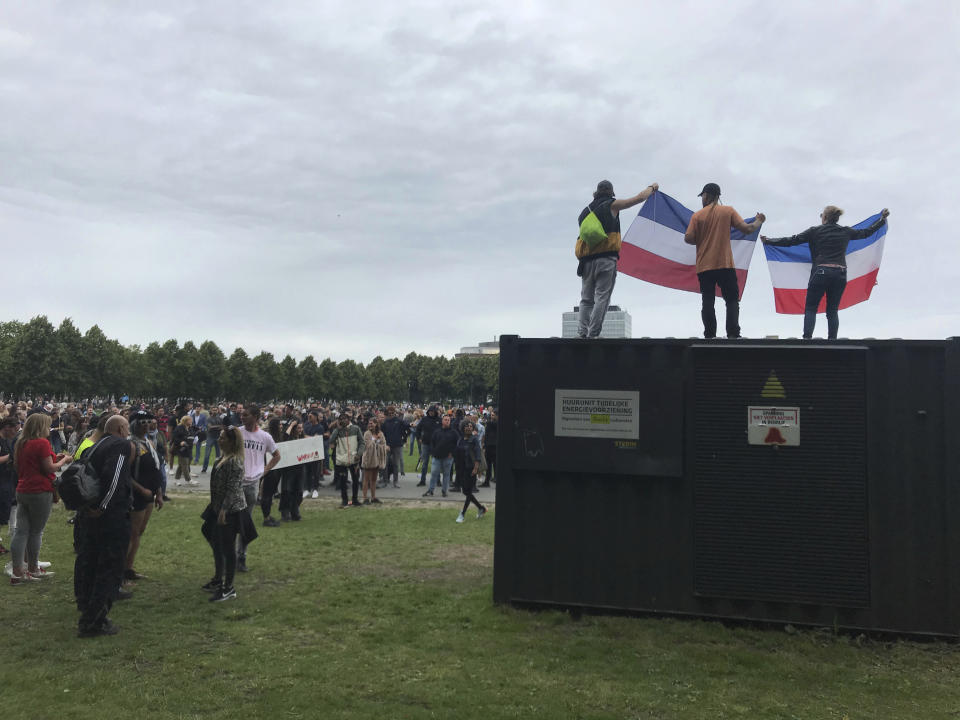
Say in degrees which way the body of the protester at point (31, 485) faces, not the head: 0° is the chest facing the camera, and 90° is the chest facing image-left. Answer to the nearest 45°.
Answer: approximately 225°

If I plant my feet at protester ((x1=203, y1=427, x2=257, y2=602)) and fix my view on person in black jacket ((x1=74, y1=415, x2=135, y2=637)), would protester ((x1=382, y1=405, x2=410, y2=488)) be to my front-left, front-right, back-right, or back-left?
back-right

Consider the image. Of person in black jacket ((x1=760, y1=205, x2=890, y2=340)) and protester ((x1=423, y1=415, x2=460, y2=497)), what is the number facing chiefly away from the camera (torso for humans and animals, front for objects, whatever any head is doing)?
1

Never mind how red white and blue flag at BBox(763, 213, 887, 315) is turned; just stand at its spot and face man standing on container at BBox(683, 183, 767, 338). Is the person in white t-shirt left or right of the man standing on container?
right

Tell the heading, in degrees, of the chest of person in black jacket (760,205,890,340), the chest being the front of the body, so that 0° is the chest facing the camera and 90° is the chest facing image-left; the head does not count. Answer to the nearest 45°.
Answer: approximately 180°

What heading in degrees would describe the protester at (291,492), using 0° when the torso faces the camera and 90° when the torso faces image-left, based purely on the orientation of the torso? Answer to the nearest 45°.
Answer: approximately 315°

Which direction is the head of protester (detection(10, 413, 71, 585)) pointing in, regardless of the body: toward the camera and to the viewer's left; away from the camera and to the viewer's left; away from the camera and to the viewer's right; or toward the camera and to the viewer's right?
away from the camera and to the viewer's right

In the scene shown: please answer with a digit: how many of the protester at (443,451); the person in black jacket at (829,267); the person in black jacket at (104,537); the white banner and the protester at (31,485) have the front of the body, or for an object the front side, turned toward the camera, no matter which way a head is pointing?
2

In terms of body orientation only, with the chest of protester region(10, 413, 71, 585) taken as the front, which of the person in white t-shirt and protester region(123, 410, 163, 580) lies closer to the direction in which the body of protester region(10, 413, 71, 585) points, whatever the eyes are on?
the person in white t-shirt

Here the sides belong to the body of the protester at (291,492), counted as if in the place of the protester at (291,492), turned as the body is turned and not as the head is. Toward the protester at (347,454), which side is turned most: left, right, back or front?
left

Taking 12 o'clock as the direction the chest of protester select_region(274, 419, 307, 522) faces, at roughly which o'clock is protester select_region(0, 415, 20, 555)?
protester select_region(0, 415, 20, 555) is roughly at 3 o'clock from protester select_region(274, 419, 307, 522).

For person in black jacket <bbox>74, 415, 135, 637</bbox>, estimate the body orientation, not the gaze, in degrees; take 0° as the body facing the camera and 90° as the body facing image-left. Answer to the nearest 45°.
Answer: approximately 225°

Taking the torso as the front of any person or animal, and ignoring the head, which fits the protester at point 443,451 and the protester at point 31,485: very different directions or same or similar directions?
very different directions

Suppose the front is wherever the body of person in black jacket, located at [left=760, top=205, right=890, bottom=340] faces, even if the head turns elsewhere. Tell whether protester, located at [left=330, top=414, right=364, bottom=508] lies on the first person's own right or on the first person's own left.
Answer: on the first person's own left
